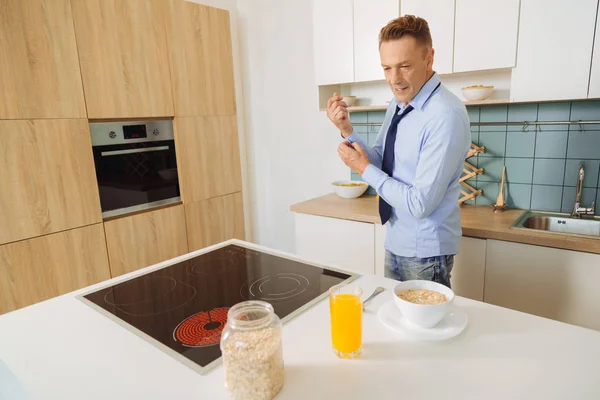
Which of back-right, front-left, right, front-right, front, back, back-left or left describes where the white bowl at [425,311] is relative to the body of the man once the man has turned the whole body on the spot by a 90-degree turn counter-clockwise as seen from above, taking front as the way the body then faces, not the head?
front-right

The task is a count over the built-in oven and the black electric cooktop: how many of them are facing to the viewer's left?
0

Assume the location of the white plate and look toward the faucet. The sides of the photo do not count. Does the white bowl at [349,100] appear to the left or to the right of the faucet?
left

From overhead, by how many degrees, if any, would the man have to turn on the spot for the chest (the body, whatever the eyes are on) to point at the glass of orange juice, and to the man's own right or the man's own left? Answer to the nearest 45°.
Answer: approximately 45° to the man's own left

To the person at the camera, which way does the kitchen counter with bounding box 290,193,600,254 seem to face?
facing the viewer and to the left of the viewer

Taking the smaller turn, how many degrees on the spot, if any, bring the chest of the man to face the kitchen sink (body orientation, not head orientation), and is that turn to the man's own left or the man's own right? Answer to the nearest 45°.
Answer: approximately 180°
